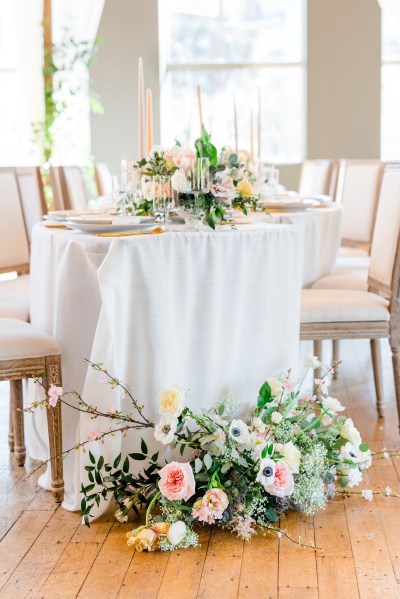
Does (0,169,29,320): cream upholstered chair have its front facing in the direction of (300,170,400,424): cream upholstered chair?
yes

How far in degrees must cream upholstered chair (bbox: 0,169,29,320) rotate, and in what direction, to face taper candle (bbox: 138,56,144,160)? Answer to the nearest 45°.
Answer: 0° — it already faces it

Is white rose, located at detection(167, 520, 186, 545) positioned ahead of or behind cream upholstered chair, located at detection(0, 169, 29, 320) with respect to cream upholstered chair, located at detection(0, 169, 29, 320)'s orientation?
ahead

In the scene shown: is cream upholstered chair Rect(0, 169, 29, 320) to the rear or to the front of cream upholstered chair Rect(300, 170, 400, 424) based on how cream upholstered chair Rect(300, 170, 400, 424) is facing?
to the front

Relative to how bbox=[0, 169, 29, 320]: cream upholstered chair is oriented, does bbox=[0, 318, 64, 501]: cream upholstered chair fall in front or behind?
in front

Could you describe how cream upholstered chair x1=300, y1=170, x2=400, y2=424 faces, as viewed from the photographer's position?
facing to the left of the viewer

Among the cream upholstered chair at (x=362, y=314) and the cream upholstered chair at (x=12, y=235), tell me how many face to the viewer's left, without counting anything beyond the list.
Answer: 1

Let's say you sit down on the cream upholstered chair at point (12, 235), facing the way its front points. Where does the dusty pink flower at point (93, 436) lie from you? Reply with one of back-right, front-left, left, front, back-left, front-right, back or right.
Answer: front-right

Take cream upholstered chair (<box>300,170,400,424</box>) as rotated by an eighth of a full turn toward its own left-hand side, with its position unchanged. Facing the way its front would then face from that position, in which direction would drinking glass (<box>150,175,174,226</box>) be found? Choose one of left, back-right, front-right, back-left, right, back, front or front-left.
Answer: front

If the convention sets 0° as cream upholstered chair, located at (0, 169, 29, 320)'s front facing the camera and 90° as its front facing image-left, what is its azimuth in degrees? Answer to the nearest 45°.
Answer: approximately 315°

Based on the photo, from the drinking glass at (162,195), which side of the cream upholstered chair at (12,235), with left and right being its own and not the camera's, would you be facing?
front

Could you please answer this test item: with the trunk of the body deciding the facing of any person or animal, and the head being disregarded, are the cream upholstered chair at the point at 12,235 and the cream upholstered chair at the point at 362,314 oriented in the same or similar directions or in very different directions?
very different directions

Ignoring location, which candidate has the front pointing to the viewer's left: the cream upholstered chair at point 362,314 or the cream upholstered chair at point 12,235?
the cream upholstered chair at point 362,314

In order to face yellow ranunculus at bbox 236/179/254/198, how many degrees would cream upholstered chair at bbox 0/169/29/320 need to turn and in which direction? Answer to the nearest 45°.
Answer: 0° — it already faces it
